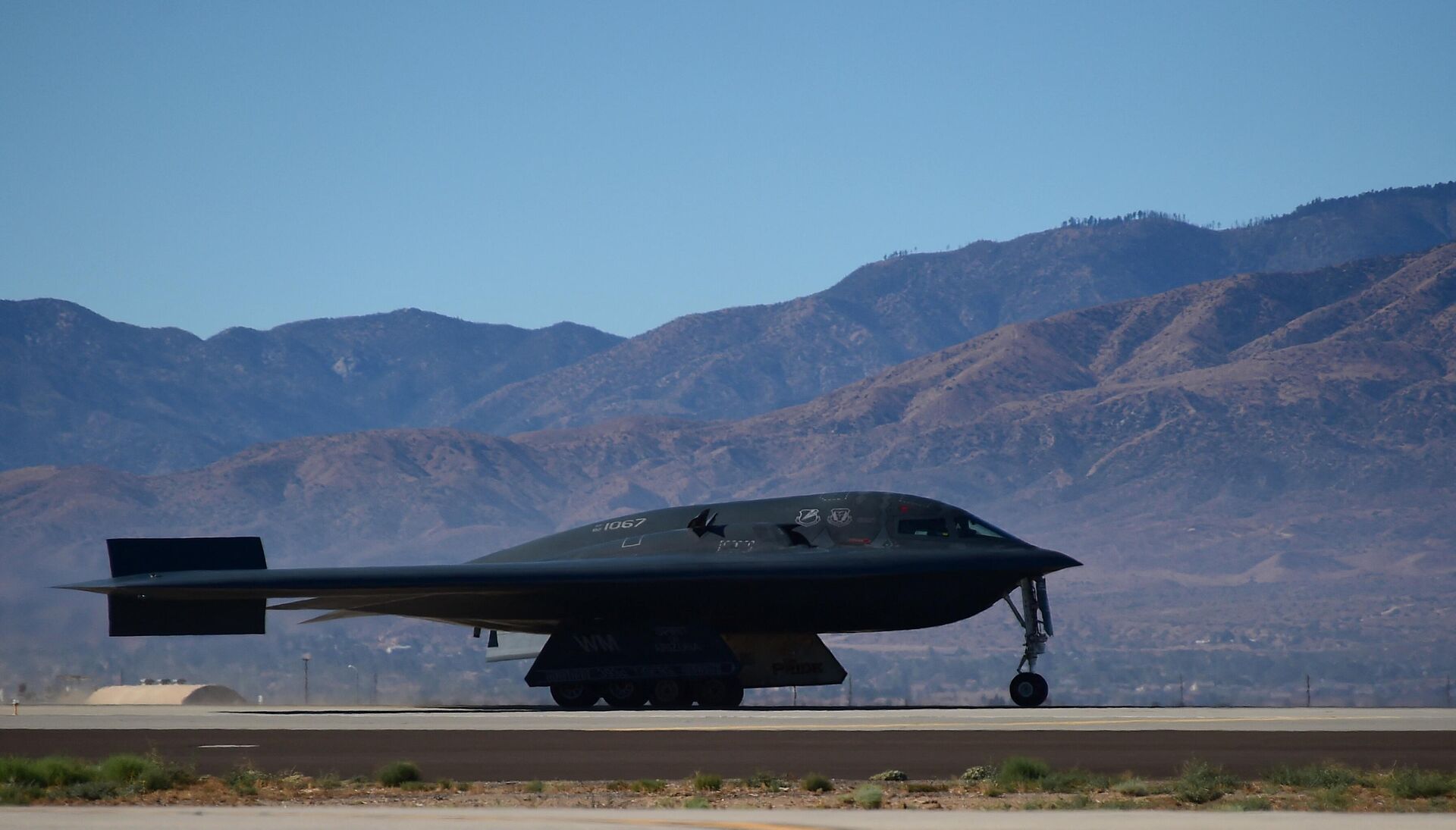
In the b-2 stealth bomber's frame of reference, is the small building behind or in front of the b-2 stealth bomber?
behind

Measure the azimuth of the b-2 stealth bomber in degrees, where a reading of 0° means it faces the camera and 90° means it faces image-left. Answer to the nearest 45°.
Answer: approximately 270°

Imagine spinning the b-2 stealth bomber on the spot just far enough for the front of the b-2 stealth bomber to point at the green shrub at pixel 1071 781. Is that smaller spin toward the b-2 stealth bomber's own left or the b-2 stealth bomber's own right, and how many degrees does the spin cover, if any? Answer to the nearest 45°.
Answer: approximately 90° to the b-2 stealth bomber's own right

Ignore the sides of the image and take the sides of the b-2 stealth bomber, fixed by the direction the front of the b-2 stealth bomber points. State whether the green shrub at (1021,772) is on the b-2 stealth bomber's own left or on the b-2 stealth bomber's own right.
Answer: on the b-2 stealth bomber's own right

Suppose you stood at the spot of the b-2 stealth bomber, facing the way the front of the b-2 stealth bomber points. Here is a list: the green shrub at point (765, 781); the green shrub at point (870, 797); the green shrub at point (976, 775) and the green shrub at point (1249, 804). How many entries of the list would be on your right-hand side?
4

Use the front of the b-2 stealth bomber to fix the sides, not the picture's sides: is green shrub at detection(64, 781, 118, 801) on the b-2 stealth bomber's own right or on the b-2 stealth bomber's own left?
on the b-2 stealth bomber's own right

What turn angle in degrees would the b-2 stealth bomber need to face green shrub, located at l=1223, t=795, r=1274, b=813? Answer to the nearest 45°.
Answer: approximately 90° to its right

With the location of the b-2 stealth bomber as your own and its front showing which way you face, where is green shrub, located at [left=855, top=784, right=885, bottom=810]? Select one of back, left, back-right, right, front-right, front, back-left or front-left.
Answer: right

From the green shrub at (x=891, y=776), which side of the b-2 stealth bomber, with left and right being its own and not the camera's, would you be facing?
right

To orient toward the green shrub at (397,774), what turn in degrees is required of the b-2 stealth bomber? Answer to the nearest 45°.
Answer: approximately 90° to its right

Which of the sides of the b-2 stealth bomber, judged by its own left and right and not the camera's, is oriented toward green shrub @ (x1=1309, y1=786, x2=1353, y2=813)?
right

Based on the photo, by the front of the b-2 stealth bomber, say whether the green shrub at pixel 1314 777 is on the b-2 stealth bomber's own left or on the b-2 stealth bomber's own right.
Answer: on the b-2 stealth bomber's own right

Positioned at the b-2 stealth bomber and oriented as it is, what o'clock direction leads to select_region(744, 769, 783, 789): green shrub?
The green shrub is roughly at 3 o'clock from the b-2 stealth bomber.

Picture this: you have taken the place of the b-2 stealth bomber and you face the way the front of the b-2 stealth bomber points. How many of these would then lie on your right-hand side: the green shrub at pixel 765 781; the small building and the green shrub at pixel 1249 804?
2
